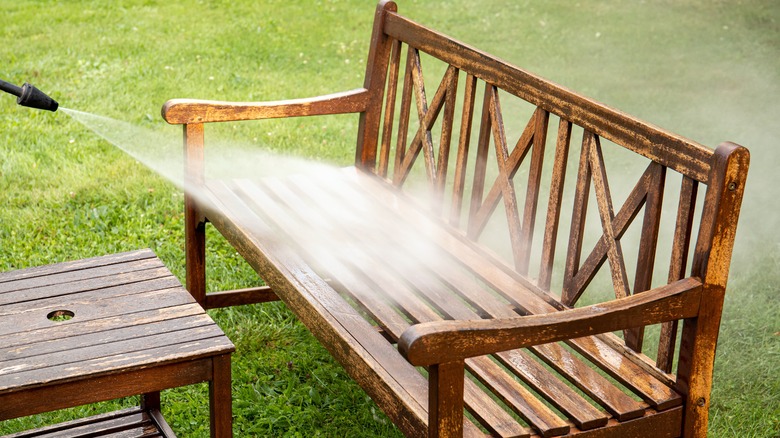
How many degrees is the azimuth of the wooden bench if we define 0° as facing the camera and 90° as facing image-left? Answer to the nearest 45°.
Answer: approximately 45°

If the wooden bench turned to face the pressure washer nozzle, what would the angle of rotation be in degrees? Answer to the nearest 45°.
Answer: approximately 45° to its right

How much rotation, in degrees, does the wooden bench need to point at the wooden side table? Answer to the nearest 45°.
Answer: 0° — it already faces it
